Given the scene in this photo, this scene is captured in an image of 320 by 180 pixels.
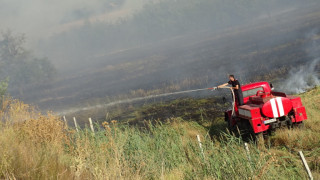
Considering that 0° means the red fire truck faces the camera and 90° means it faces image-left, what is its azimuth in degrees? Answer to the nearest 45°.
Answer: approximately 135°
